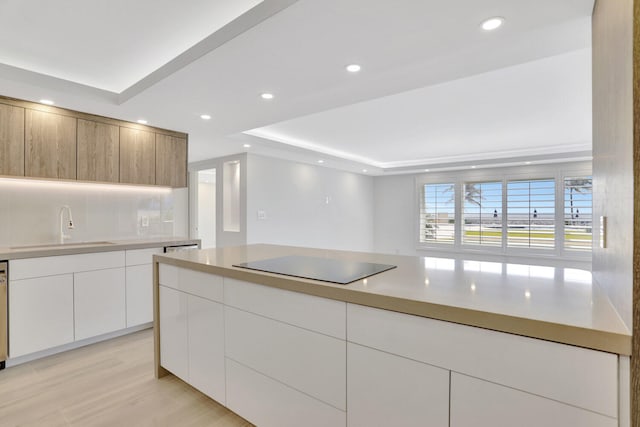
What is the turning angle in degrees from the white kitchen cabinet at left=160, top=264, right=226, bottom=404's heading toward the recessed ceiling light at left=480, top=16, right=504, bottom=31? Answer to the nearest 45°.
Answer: approximately 90° to its left

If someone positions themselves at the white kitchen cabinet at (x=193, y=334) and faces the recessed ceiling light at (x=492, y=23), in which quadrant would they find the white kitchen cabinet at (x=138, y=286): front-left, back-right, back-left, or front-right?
back-left

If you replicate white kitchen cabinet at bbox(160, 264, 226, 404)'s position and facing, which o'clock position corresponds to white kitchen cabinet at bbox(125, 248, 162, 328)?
white kitchen cabinet at bbox(125, 248, 162, 328) is roughly at 4 o'clock from white kitchen cabinet at bbox(160, 264, 226, 404).

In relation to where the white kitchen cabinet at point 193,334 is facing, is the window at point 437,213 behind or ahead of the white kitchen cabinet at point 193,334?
behind

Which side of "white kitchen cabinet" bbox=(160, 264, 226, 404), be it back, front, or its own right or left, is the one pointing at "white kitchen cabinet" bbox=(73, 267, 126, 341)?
right

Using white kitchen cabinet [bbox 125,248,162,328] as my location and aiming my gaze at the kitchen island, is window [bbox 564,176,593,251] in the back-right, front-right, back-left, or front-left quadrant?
front-left

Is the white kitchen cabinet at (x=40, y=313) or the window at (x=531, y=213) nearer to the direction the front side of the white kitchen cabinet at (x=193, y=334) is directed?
the white kitchen cabinet

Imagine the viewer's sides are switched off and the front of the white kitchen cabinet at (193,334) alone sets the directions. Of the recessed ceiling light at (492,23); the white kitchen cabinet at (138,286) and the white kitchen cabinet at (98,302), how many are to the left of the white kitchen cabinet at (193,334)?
1

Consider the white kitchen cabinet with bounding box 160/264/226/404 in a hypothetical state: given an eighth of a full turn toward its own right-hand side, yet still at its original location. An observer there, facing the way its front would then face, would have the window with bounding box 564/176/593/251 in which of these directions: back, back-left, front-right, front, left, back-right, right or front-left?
back

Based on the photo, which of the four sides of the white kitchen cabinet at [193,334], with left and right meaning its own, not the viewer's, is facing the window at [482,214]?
back

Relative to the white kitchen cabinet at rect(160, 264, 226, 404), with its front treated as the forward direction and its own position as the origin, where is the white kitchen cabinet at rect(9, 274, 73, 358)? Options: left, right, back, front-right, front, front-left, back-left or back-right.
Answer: right

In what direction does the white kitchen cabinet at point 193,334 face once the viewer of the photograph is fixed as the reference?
facing the viewer and to the left of the viewer

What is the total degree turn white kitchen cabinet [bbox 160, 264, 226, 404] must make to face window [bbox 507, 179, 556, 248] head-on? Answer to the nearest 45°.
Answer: approximately 135° to its left
